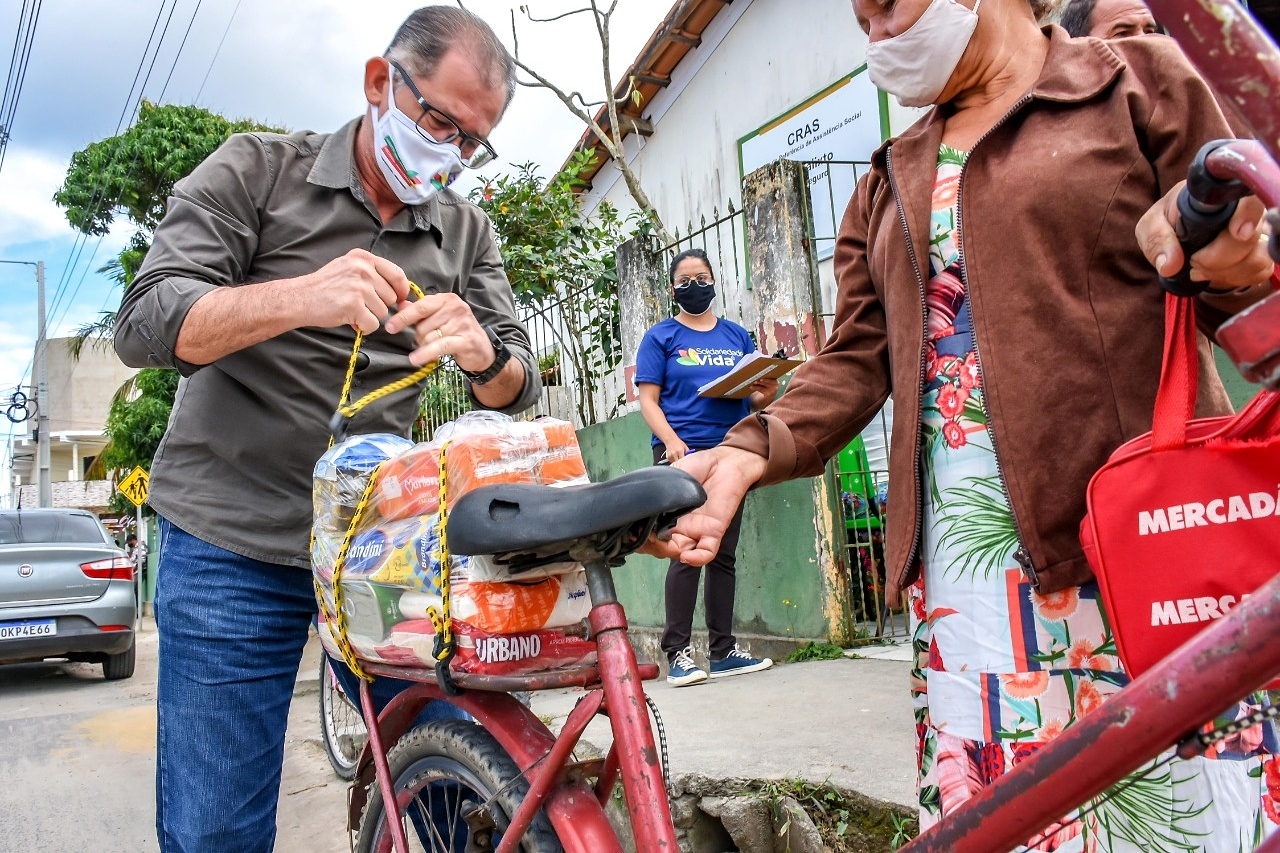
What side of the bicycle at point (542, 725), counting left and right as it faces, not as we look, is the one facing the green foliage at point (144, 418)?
back

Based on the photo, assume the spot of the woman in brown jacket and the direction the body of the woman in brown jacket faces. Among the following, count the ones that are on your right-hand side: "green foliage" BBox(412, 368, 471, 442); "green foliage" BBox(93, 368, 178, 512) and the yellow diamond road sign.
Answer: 3

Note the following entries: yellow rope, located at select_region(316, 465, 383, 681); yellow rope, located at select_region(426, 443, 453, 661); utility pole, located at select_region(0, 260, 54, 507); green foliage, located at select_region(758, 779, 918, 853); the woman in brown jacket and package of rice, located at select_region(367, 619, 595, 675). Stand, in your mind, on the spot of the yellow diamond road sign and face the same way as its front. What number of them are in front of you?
5

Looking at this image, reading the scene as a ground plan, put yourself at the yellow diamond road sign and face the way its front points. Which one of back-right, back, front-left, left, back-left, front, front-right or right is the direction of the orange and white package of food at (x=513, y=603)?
front

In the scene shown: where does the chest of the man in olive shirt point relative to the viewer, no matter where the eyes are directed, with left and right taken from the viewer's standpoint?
facing the viewer and to the right of the viewer

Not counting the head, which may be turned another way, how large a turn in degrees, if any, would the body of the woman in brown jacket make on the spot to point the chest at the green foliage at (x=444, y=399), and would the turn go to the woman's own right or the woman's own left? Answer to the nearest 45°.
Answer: approximately 90° to the woman's own right

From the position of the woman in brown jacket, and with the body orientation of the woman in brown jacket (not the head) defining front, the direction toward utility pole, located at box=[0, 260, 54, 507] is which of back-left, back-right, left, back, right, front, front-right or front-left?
right

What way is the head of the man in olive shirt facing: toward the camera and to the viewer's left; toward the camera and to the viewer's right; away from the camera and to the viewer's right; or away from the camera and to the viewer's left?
toward the camera and to the viewer's right

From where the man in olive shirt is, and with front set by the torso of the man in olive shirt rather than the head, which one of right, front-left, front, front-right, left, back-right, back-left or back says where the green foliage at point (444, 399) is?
back-left

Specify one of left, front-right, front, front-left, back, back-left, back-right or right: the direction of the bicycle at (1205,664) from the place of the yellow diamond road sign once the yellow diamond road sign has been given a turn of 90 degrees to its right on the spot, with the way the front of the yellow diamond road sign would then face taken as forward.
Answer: left

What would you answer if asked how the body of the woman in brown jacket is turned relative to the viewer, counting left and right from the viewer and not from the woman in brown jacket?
facing the viewer and to the left of the viewer

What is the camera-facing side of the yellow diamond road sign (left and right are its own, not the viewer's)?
front

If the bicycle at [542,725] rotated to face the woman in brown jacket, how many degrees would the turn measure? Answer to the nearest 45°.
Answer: approximately 45° to its left
